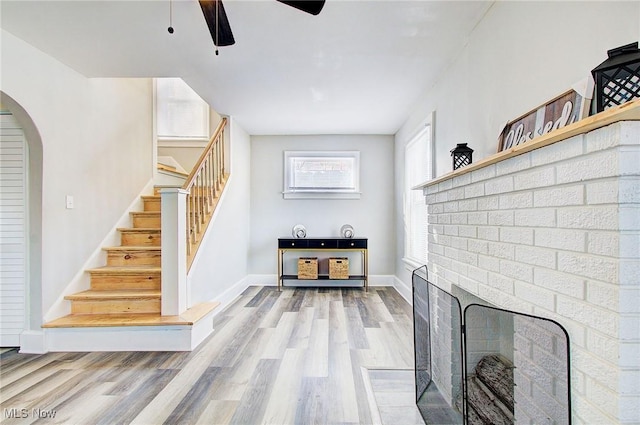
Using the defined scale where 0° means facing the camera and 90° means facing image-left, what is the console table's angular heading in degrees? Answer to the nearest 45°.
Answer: approximately 0°

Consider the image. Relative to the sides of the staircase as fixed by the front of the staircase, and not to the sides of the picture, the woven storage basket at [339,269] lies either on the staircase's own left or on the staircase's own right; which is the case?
on the staircase's own left

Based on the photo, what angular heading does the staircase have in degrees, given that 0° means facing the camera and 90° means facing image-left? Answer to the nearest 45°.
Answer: approximately 0°

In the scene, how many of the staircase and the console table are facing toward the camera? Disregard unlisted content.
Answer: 2

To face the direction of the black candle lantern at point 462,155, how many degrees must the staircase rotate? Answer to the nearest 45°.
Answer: approximately 45° to its left

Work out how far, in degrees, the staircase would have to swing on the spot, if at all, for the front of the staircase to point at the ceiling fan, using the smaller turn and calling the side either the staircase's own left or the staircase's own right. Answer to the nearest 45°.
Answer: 0° — it already faces it

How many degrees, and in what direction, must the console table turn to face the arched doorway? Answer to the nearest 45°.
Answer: approximately 45° to its right

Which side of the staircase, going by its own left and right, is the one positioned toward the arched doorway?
right

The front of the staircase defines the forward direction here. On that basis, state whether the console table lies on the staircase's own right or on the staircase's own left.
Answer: on the staircase's own left
